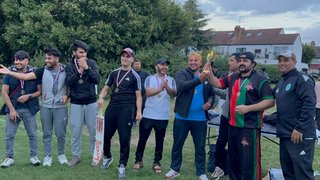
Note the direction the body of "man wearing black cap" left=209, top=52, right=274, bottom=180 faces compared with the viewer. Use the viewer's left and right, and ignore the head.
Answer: facing the viewer and to the left of the viewer

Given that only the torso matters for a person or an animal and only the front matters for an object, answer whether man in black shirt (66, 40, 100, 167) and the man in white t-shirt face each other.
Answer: no

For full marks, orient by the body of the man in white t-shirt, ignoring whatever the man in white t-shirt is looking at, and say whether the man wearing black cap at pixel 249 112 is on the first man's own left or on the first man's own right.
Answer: on the first man's own left

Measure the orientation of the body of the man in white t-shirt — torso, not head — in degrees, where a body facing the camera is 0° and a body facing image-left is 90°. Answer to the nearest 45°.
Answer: approximately 0°

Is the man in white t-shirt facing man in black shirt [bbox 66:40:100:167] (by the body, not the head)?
no

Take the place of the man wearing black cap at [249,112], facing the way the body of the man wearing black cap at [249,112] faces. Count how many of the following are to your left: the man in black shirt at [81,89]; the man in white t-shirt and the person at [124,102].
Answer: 0

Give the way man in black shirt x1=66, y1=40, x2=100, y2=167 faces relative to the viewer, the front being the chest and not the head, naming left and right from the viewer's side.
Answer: facing the viewer
